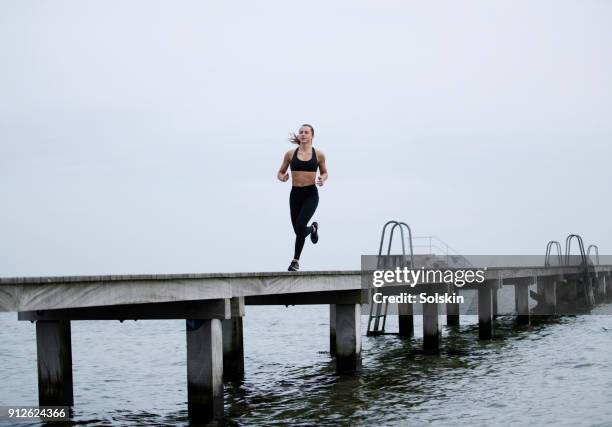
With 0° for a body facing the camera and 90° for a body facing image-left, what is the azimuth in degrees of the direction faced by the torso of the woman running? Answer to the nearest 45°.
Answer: approximately 0°
